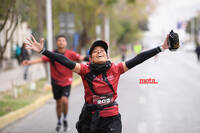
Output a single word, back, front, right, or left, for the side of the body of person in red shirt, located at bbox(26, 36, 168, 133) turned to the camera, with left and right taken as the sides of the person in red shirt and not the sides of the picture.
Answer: front
